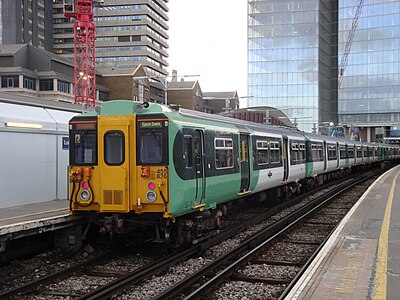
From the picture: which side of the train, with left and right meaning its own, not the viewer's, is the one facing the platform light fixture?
front

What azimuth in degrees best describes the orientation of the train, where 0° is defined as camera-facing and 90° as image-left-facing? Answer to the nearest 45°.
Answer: approximately 45°

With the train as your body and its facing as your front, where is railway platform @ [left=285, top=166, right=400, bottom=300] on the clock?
The railway platform is roughly at 11 o'clock from the train.
